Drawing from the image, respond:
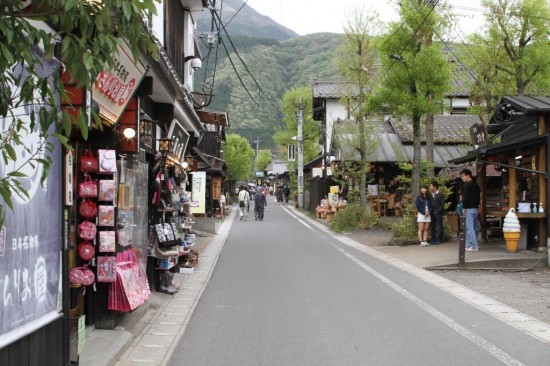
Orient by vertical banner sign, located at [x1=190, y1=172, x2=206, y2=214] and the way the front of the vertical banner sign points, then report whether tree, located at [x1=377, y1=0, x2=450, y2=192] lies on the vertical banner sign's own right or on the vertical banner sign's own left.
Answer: on the vertical banner sign's own left

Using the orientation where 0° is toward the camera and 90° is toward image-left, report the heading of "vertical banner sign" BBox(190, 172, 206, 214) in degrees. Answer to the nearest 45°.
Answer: approximately 0°

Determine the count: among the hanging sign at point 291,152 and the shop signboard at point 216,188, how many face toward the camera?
2

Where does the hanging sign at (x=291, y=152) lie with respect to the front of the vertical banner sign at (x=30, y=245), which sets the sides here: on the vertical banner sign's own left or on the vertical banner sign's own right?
on the vertical banner sign's own left

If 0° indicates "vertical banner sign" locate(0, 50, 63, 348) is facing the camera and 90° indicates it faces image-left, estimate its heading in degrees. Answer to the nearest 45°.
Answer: approximately 315°

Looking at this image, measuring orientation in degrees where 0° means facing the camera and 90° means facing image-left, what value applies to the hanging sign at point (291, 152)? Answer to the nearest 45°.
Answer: approximately 0°
